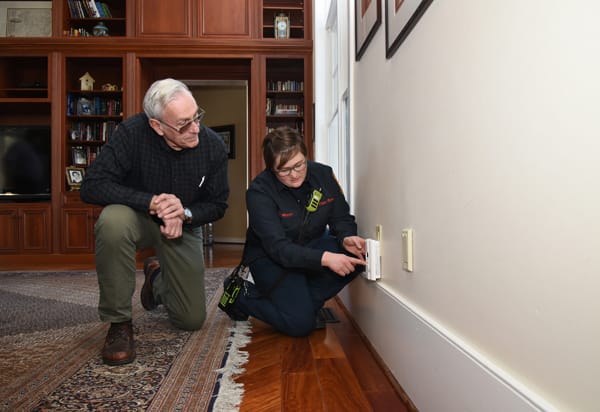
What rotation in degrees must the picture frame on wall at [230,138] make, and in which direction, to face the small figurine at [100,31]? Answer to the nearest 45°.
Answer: approximately 45° to its right

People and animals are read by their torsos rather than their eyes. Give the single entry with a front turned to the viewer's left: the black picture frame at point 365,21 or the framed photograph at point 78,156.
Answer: the black picture frame

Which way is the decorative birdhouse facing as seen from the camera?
toward the camera

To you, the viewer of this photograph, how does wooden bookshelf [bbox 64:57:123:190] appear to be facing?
facing the viewer

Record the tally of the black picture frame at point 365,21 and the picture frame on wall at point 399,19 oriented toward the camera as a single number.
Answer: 0

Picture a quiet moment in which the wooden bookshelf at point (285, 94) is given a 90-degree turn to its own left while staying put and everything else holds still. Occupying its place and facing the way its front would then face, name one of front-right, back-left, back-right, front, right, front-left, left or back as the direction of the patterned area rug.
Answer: right

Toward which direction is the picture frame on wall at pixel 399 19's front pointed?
to the viewer's left

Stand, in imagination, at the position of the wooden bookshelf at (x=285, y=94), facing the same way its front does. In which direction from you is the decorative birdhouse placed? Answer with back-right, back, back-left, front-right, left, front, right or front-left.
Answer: right

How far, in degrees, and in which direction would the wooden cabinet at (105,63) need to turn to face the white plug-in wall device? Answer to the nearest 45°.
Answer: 0° — it already faces it

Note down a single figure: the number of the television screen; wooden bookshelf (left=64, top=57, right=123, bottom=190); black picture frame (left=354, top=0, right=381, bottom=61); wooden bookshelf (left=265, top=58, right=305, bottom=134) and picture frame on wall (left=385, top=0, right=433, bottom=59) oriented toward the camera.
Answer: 3

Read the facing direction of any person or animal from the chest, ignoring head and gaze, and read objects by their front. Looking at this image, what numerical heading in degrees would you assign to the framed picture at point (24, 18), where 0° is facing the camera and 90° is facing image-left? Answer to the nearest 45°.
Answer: approximately 0°
